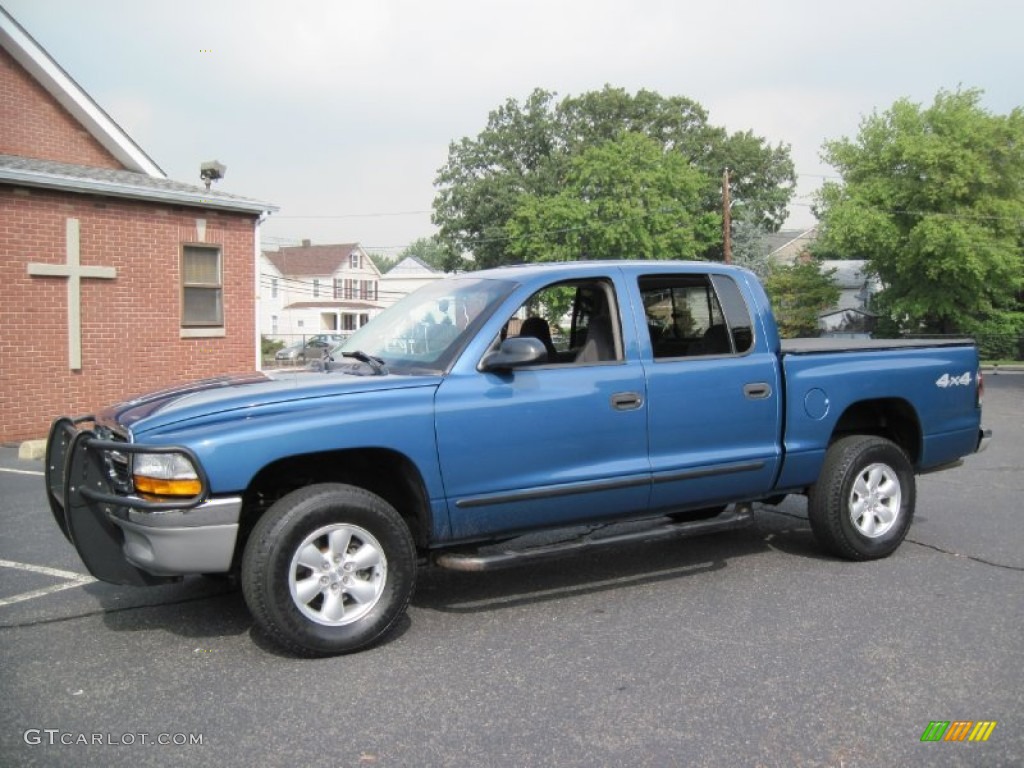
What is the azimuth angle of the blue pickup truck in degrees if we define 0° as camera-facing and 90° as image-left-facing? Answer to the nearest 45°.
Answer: approximately 45°

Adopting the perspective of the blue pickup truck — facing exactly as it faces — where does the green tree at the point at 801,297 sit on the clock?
The green tree is roughly at 5 o'clock from the blue pickup truck.

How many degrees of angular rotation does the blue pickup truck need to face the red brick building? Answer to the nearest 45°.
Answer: approximately 90° to its right

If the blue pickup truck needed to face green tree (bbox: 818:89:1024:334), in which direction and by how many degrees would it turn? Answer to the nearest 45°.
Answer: approximately 180°
